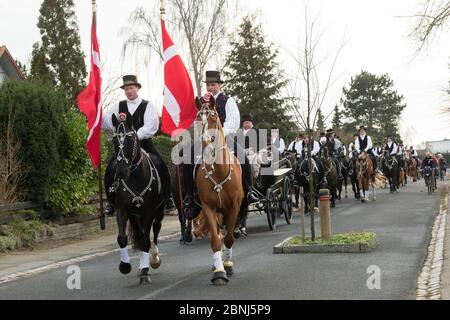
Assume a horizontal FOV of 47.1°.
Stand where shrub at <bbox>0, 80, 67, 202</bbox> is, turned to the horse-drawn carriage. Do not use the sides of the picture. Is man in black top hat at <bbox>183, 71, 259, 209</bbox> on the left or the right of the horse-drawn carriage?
right

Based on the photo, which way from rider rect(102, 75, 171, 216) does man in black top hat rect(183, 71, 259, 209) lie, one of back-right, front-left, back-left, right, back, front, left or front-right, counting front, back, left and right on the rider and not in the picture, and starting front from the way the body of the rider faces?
left

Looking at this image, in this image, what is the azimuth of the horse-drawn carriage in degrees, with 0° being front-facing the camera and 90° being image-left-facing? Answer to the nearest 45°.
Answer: approximately 45°

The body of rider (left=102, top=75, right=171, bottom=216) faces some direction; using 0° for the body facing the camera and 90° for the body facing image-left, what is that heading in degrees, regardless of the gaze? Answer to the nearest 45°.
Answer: approximately 0°

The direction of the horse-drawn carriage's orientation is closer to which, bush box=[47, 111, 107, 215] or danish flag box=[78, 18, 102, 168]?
the danish flag

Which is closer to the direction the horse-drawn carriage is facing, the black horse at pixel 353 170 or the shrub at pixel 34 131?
the shrub

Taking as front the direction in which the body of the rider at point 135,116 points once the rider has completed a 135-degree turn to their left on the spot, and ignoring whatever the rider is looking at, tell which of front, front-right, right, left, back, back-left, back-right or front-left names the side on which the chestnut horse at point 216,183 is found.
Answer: right

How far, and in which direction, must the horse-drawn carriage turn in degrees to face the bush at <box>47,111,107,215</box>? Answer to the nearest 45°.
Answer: approximately 45° to its right

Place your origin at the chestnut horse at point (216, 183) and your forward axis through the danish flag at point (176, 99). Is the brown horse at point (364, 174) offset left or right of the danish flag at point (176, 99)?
right

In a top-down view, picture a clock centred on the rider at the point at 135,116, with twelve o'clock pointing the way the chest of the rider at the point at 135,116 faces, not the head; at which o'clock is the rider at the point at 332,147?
the rider at the point at 332,147 is roughly at 7 o'clock from the rider at the point at 135,116.

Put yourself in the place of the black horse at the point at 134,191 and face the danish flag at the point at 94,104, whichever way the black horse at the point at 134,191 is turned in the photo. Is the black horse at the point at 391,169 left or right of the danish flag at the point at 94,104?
right
